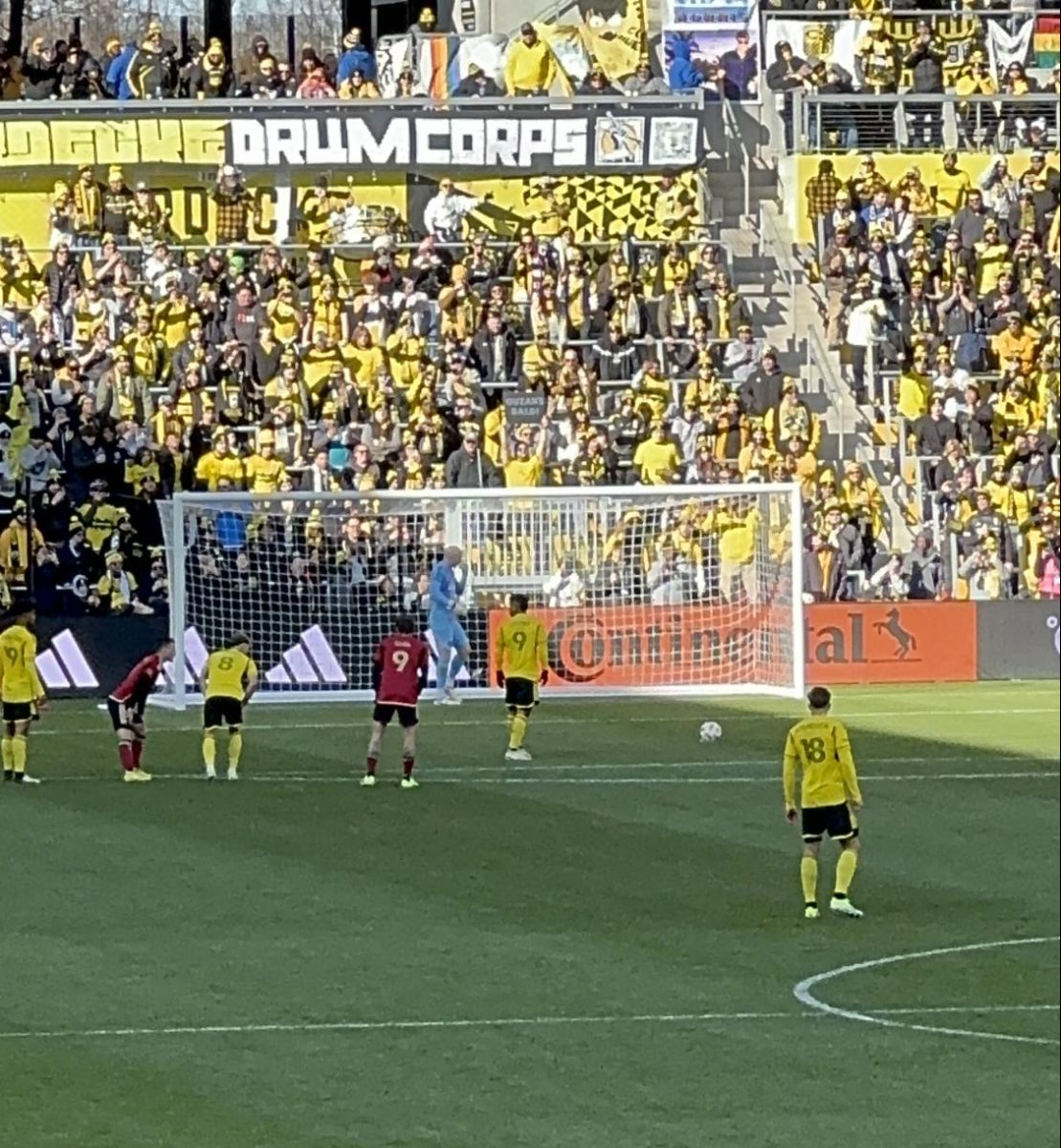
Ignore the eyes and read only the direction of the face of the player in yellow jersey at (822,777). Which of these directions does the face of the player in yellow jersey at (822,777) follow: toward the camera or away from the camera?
away from the camera

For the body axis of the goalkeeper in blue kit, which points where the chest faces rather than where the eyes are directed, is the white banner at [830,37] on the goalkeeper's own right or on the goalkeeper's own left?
on the goalkeeper's own left

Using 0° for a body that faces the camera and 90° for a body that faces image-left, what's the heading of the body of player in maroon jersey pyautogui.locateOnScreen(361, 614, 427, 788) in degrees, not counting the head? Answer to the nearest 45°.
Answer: approximately 180°

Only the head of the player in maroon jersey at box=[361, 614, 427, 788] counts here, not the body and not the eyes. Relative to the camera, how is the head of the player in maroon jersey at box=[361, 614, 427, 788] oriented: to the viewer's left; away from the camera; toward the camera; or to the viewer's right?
away from the camera

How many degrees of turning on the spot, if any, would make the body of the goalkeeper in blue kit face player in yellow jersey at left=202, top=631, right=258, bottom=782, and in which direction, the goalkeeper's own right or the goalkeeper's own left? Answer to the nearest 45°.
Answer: approximately 45° to the goalkeeper's own right

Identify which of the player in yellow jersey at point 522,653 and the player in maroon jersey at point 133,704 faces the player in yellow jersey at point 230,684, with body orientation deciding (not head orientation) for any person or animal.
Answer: the player in maroon jersey

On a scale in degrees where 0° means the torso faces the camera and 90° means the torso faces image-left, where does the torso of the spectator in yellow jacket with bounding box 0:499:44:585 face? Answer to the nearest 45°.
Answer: approximately 315°

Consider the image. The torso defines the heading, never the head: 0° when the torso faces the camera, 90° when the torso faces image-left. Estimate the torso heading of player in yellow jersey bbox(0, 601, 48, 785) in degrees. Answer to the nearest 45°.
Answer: approximately 225°
